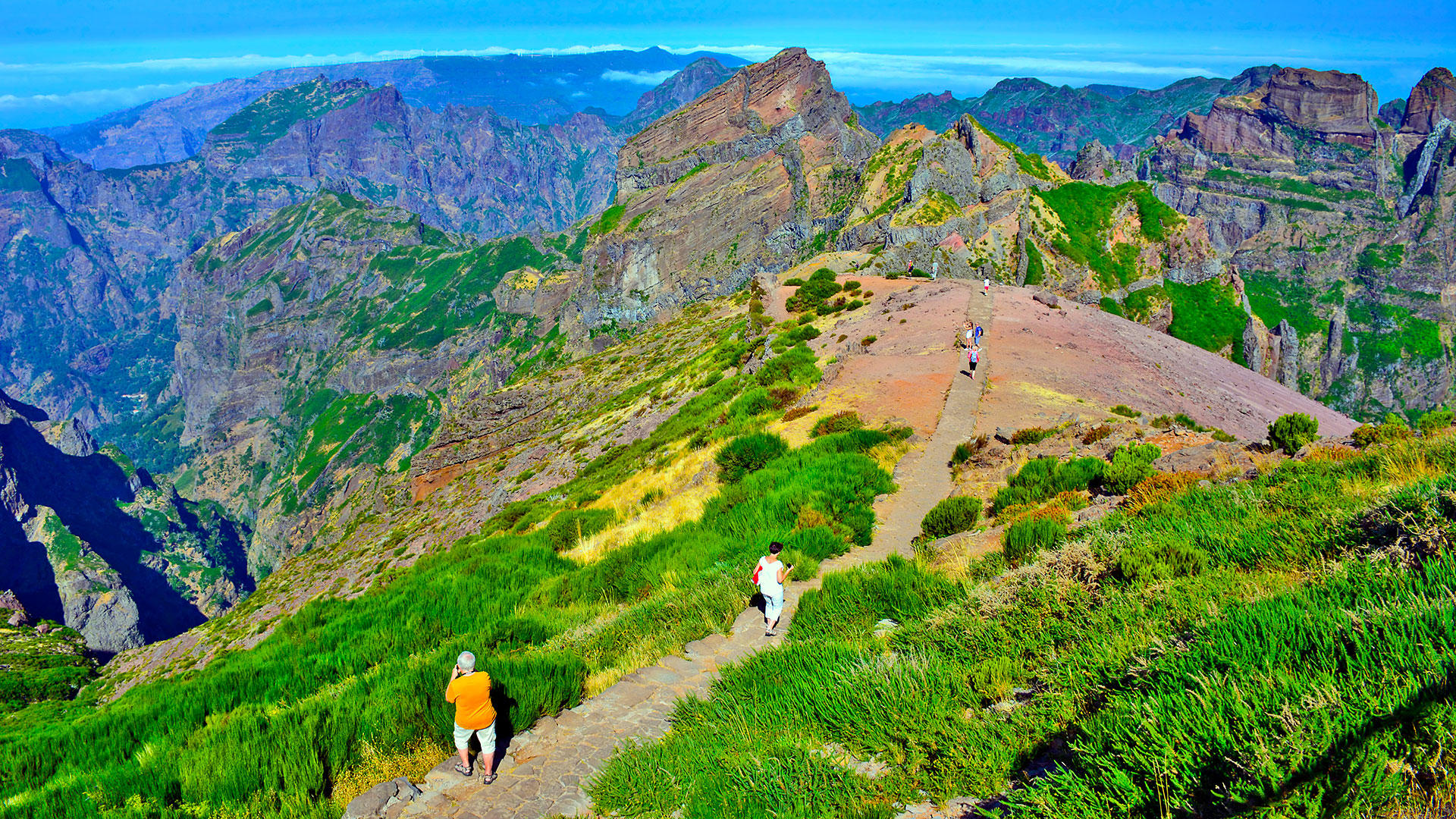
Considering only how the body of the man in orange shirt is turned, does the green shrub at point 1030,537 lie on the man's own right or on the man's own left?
on the man's own right

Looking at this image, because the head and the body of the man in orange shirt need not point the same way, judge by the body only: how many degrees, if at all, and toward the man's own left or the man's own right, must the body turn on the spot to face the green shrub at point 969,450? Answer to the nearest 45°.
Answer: approximately 90° to the man's own right

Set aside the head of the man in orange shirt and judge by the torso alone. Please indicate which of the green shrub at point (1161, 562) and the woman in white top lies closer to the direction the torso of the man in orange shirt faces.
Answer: the woman in white top

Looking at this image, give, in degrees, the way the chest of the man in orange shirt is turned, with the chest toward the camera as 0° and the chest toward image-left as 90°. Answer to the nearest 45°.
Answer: approximately 135°

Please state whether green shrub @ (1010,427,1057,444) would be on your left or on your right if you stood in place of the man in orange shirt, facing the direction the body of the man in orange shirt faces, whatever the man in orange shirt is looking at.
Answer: on your right
